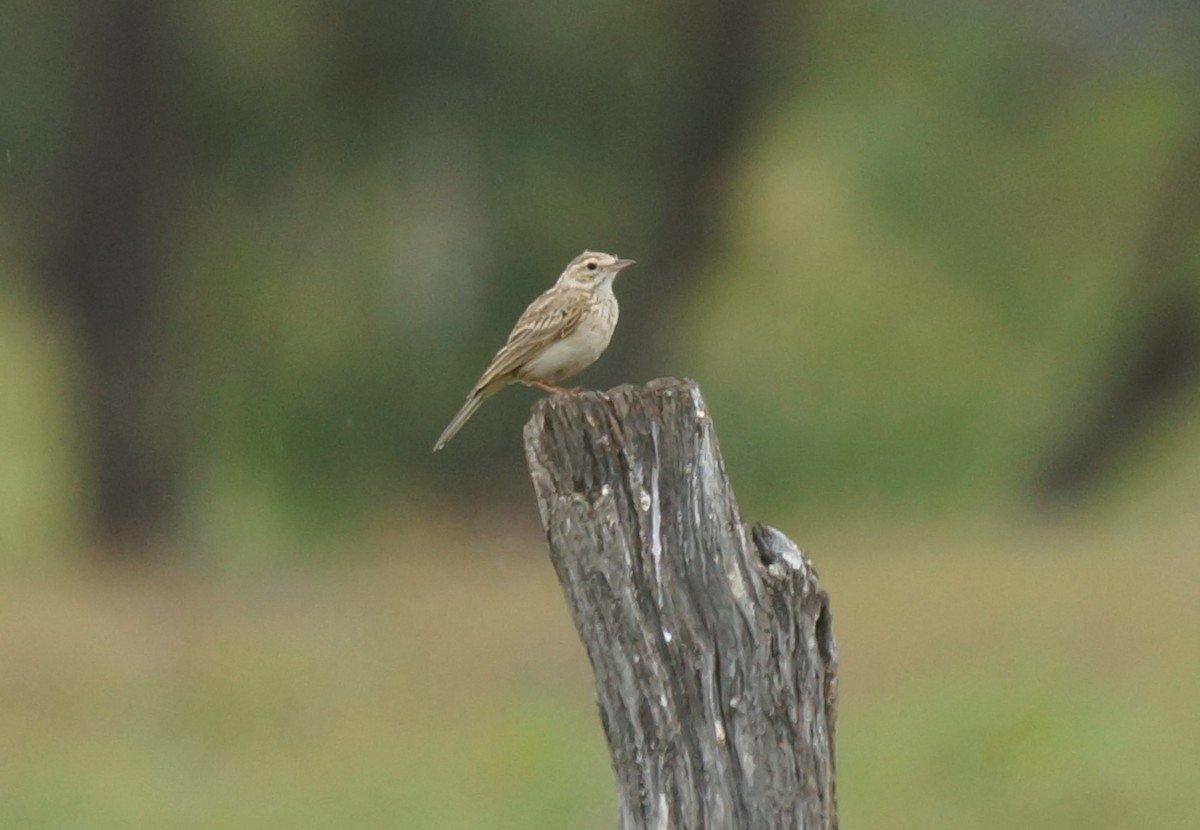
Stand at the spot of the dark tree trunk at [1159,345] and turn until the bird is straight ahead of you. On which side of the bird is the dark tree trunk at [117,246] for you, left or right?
right

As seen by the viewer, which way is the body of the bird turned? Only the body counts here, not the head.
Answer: to the viewer's right

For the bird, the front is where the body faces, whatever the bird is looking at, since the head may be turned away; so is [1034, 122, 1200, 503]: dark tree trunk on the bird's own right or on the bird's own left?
on the bird's own left

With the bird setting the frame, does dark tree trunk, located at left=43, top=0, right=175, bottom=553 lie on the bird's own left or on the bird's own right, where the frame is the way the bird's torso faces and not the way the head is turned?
on the bird's own left
